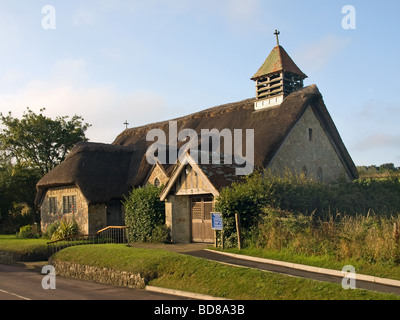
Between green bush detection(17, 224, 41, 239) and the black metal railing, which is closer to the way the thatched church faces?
the black metal railing

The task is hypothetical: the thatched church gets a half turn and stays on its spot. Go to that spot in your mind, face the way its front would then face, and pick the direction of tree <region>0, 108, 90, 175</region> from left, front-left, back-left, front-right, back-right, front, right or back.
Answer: left

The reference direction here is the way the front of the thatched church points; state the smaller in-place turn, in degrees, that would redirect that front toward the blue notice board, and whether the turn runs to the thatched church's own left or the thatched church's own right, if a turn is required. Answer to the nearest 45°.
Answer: approximately 45° to the thatched church's own left
